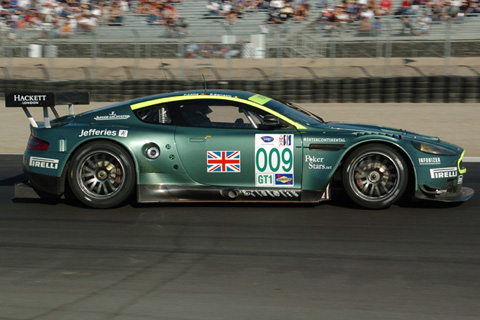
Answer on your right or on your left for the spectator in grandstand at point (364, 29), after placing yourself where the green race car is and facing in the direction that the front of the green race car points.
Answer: on your left

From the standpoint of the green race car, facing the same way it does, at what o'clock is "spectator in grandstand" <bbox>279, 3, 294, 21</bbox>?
The spectator in grandstand is roughly at 9 o'clock from the green race car.

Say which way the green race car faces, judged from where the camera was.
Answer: facing to the right of the viewer

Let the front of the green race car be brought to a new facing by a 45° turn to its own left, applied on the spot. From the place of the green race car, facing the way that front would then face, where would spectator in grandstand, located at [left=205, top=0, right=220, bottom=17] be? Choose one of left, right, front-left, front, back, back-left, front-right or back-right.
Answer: front-left

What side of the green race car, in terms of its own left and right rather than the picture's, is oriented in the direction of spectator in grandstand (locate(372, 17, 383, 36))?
left

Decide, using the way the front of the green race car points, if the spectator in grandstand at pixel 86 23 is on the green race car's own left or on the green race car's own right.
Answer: on the green race car's own left

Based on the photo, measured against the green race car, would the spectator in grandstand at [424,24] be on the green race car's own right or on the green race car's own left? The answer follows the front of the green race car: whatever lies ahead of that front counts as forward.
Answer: on the green race car's own left

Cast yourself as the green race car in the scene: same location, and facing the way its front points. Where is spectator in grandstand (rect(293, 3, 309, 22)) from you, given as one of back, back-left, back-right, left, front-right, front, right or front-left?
left

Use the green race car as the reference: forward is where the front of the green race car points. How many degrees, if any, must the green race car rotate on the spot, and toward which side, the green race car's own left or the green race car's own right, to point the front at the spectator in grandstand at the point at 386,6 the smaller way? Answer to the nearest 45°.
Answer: approximately 90° to the green race car's own left

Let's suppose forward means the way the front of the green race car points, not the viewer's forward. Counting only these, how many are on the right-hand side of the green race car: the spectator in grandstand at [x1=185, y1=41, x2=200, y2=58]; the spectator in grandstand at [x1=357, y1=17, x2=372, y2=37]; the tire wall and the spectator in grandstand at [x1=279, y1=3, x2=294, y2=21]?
0

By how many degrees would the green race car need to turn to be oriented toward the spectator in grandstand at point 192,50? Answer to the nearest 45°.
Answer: approximately 90° to its left

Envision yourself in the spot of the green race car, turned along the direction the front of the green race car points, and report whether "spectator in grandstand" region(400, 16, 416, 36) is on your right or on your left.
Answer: on your left

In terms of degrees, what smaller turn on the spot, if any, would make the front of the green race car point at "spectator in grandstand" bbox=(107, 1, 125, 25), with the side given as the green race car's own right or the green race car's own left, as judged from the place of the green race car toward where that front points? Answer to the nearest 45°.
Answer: approximately 90° to the green race car's own left

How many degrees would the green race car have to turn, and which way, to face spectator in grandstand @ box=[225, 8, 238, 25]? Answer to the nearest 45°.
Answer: approximately 90° to its left
